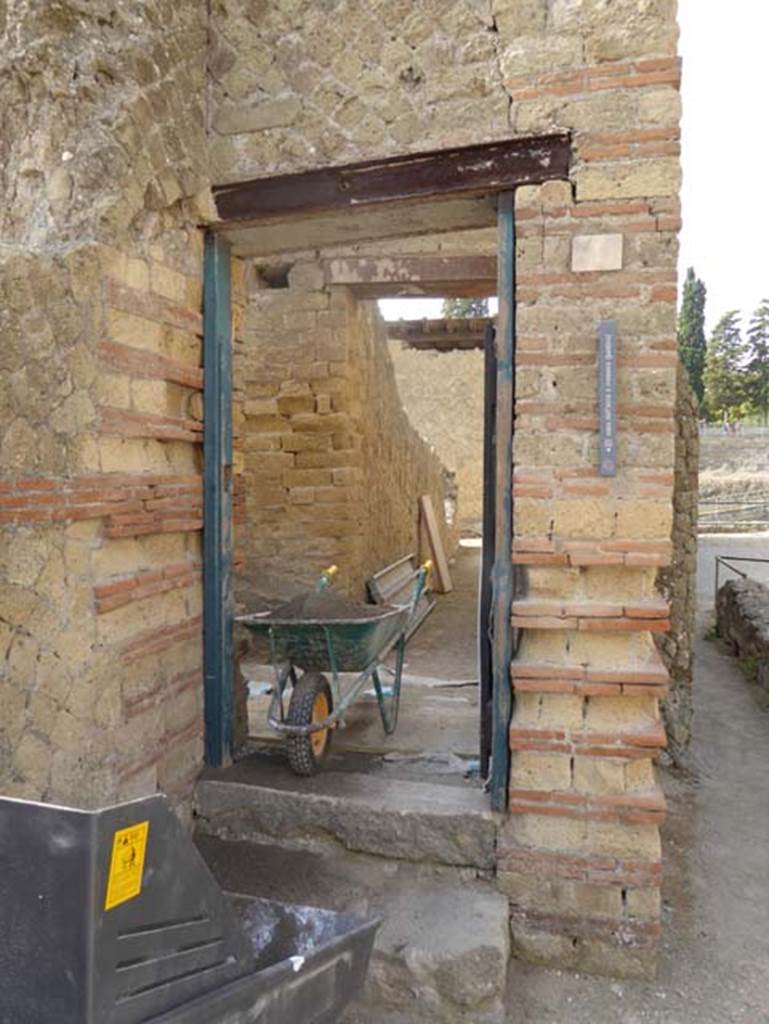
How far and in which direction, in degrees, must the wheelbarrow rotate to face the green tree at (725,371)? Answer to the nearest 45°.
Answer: approximately 180°

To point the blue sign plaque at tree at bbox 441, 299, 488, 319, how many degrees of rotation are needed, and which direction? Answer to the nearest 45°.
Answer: approximately 180°

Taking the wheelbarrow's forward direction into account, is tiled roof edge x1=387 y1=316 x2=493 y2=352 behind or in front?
behind

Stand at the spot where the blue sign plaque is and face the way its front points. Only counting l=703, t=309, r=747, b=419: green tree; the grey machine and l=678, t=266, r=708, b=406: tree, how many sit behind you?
2

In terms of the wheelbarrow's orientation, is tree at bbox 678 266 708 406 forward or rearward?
rearward

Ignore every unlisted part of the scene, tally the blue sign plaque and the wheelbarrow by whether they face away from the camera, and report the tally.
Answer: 0

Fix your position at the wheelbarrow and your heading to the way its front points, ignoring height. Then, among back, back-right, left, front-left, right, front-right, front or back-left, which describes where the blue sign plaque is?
left

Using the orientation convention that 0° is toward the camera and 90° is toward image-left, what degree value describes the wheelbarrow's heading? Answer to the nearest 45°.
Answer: approximately 45°

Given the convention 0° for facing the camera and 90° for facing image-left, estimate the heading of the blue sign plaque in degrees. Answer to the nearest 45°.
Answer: approximately 0°

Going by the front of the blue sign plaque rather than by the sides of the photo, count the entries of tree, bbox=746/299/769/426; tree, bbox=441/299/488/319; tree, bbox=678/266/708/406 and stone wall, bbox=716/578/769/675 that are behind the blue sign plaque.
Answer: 4

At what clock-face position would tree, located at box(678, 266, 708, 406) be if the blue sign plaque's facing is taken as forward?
The tree is roughly at 6 o'clock from the blue sign plaque.

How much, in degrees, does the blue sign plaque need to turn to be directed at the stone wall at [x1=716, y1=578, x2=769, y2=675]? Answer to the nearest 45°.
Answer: approximately 180°
